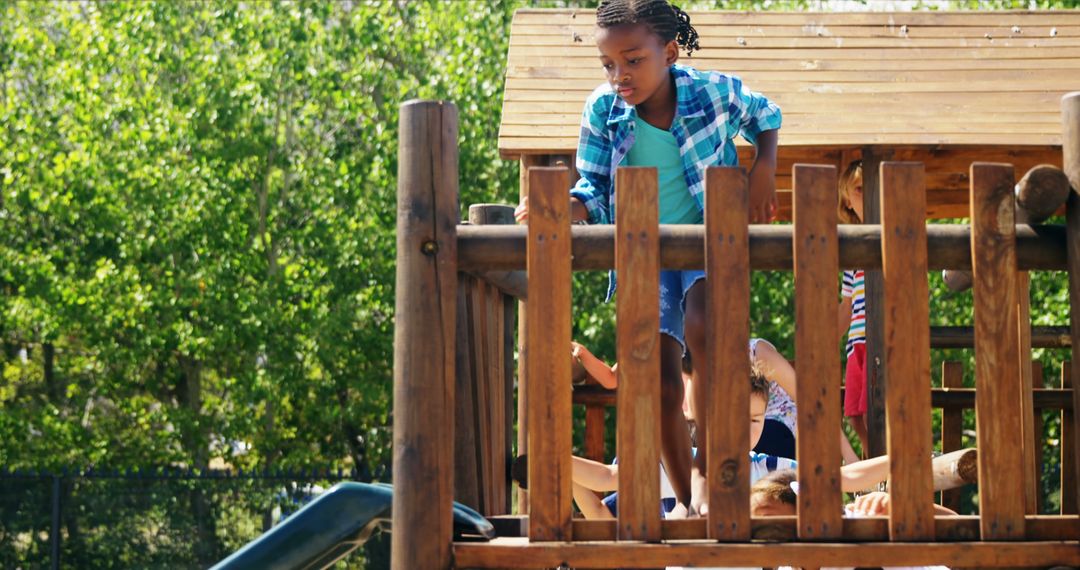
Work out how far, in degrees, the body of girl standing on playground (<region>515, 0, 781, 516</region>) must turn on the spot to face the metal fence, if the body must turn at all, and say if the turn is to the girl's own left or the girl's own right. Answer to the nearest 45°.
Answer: approximately 90° to the girl's own right

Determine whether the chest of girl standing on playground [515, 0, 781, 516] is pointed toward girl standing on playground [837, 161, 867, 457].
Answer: no

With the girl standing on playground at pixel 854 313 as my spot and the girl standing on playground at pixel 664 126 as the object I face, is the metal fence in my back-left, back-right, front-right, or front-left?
back-right

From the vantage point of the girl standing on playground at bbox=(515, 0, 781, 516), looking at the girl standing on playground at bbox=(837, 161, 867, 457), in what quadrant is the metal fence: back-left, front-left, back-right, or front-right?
front-left

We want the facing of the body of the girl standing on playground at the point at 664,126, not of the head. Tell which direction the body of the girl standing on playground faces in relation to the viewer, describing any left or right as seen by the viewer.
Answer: facing the viewer and to the left of the viewer

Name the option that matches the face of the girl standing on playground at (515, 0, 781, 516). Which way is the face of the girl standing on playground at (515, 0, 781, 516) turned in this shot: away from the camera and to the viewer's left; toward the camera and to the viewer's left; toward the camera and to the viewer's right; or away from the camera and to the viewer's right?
toward the camera and to the viewer's left
